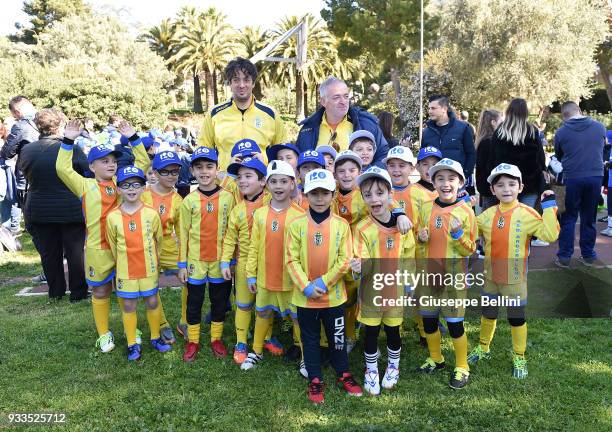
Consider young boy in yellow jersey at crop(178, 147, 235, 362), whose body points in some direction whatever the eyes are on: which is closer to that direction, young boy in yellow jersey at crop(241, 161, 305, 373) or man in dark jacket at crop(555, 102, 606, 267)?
the young boy in yellow jersey

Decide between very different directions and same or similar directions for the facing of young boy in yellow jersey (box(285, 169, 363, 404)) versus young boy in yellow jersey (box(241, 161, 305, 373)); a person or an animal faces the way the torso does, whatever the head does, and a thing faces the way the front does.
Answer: same or similar directions

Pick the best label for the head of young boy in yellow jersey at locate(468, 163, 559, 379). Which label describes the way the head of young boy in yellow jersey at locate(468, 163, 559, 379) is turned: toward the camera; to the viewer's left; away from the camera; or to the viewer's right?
toward the camera

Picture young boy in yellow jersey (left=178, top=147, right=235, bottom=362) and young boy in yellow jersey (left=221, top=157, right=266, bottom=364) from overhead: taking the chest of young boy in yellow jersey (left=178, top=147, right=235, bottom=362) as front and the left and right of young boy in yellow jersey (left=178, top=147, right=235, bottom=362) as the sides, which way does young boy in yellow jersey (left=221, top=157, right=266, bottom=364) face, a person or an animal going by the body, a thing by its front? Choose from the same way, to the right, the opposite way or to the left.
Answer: the same way

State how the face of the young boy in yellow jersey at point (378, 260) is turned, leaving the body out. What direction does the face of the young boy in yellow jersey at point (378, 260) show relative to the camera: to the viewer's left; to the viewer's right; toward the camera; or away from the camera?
toward the camera

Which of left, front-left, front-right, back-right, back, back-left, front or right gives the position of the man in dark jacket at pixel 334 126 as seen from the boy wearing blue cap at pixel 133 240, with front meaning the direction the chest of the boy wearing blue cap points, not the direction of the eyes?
left

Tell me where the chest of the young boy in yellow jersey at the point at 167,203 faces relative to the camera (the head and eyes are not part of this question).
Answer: toward the camera

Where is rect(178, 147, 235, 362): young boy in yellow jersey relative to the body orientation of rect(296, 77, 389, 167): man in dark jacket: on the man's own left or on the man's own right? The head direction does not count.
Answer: on the man's own right

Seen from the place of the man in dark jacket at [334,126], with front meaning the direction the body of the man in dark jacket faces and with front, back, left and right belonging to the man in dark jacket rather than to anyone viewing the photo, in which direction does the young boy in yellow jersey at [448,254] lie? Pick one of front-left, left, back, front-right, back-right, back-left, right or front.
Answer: front-left

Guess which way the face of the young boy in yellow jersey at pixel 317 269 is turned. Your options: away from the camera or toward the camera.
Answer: toward the camera

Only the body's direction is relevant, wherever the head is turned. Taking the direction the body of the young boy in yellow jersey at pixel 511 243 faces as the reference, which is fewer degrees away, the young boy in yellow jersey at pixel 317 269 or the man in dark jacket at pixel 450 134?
the young boy in yellow jersey

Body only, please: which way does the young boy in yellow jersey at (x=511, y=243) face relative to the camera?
toward the camera

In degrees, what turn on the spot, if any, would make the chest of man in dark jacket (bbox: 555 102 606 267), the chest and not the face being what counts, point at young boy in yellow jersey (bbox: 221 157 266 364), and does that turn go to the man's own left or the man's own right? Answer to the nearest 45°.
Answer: approximately 135° to the man's own left

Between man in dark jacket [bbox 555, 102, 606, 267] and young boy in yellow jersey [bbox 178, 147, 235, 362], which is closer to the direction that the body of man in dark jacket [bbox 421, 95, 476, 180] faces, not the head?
the young boy in yellow jersey

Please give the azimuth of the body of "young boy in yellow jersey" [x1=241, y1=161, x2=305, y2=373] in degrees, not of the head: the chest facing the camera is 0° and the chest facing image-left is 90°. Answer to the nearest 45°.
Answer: approximately 0°

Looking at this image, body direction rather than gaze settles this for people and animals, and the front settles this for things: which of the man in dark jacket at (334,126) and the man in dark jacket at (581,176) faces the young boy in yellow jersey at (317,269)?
the man in dark jacket at (334,126)

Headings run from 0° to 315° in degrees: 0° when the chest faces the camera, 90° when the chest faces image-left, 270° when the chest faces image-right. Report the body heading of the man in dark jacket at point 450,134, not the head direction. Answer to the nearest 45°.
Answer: approximately 45°
